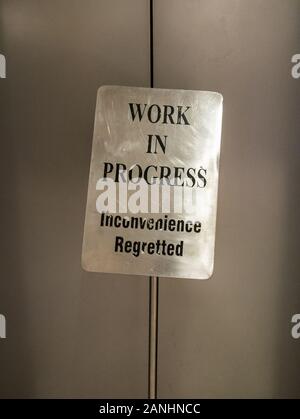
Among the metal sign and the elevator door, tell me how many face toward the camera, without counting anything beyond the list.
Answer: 2

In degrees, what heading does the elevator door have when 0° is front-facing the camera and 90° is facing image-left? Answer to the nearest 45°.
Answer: approximately 0°

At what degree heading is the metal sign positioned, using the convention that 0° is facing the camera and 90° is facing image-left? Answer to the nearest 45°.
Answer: approximately 0°
